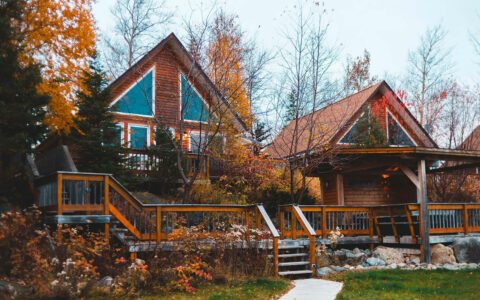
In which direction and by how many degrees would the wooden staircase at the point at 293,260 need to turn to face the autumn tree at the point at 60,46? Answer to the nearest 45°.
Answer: approximately 135° to its right

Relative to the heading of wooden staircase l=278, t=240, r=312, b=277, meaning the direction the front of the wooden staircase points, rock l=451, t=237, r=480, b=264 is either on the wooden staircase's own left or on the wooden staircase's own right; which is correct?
on the wooden staircase's own left

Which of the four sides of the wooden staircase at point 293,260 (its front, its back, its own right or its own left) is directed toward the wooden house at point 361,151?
back

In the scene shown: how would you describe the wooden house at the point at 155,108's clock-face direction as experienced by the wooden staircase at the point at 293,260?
The wooden house is roughly at 5 o'clock from the wooden staircase.

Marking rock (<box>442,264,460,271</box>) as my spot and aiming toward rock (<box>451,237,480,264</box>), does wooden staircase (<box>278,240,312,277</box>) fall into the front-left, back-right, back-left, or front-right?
back-left

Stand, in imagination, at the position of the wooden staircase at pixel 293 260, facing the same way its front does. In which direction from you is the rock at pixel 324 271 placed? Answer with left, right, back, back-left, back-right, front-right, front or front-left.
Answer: left

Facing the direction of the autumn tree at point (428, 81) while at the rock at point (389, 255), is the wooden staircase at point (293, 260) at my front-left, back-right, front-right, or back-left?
back-left

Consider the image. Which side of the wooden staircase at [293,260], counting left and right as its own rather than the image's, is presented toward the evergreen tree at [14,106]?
right

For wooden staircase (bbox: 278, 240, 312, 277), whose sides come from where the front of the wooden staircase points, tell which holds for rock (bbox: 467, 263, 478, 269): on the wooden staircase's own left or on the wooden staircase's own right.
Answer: on the wooden staircase's own left

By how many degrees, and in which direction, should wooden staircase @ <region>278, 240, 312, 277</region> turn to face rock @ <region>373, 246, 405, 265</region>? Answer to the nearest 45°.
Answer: approximately 135° to its left

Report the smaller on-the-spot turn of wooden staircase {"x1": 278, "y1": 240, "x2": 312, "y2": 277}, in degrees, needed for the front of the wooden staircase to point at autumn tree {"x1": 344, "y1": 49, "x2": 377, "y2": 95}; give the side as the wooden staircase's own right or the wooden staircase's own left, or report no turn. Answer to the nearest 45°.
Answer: approximately 180°

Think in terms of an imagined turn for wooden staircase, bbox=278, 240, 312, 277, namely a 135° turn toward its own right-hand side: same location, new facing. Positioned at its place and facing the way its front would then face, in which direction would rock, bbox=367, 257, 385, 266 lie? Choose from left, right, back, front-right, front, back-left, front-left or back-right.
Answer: right

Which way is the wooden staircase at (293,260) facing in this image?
toward the camera

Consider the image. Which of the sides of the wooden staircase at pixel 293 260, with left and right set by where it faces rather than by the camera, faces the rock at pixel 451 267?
left

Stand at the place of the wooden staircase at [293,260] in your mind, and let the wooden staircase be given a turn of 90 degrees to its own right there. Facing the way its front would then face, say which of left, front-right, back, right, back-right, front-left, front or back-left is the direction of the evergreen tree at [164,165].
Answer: front-right

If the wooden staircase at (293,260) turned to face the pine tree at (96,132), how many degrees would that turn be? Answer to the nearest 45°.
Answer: approximately 135° to its right
